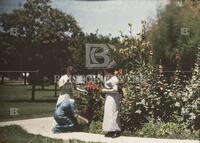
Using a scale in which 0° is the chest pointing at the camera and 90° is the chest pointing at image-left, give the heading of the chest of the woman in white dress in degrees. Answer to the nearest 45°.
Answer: approximately 45°
